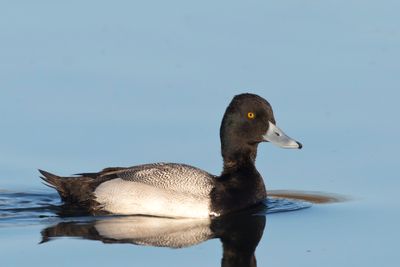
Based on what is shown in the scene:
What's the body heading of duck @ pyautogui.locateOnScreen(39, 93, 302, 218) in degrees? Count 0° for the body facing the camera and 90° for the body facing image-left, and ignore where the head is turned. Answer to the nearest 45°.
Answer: approximately 270°
